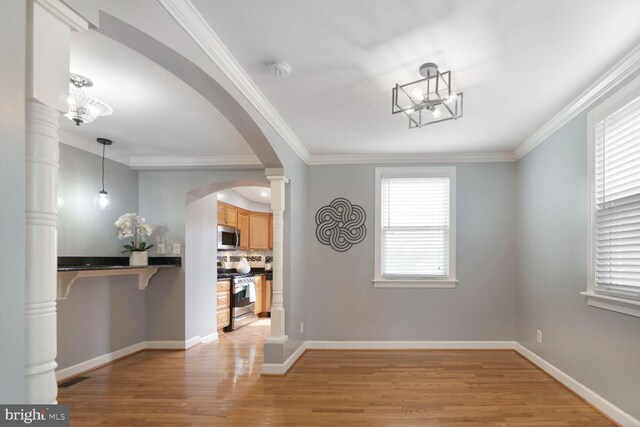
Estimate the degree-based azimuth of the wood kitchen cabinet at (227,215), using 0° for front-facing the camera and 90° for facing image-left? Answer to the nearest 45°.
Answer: approximately 315°

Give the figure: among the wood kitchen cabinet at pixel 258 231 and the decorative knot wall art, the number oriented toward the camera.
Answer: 2

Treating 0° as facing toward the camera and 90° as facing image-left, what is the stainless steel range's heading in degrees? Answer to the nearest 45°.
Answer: approximately 315°

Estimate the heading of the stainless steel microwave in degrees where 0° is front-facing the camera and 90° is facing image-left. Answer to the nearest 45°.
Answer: approximately 315°

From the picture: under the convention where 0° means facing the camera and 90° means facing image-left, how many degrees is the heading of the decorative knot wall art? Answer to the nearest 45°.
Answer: approximately 0°

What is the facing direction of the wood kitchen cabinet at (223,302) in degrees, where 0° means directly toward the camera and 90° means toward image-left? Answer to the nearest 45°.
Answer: approximately 315°
